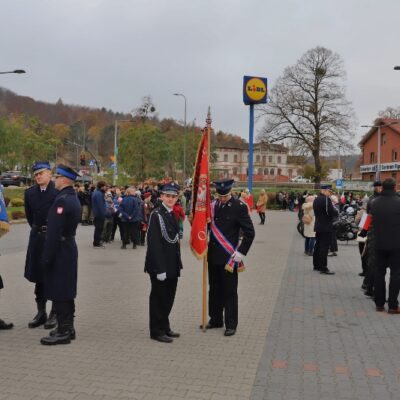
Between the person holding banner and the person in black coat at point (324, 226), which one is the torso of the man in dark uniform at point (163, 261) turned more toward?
the person holding banner

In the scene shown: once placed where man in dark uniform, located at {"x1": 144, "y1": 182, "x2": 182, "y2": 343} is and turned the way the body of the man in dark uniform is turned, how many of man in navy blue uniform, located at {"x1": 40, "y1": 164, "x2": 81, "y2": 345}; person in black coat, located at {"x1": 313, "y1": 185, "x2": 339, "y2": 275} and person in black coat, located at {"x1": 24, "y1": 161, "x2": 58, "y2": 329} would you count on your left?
1

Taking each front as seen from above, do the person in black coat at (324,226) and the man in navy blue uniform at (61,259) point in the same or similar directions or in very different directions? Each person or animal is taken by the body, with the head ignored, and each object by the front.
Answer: very different directions

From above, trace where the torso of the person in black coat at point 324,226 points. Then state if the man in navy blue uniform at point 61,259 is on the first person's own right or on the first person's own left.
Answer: on the first person's own right

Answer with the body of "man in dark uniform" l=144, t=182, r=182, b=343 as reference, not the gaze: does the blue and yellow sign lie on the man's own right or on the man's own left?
on the man's own left
